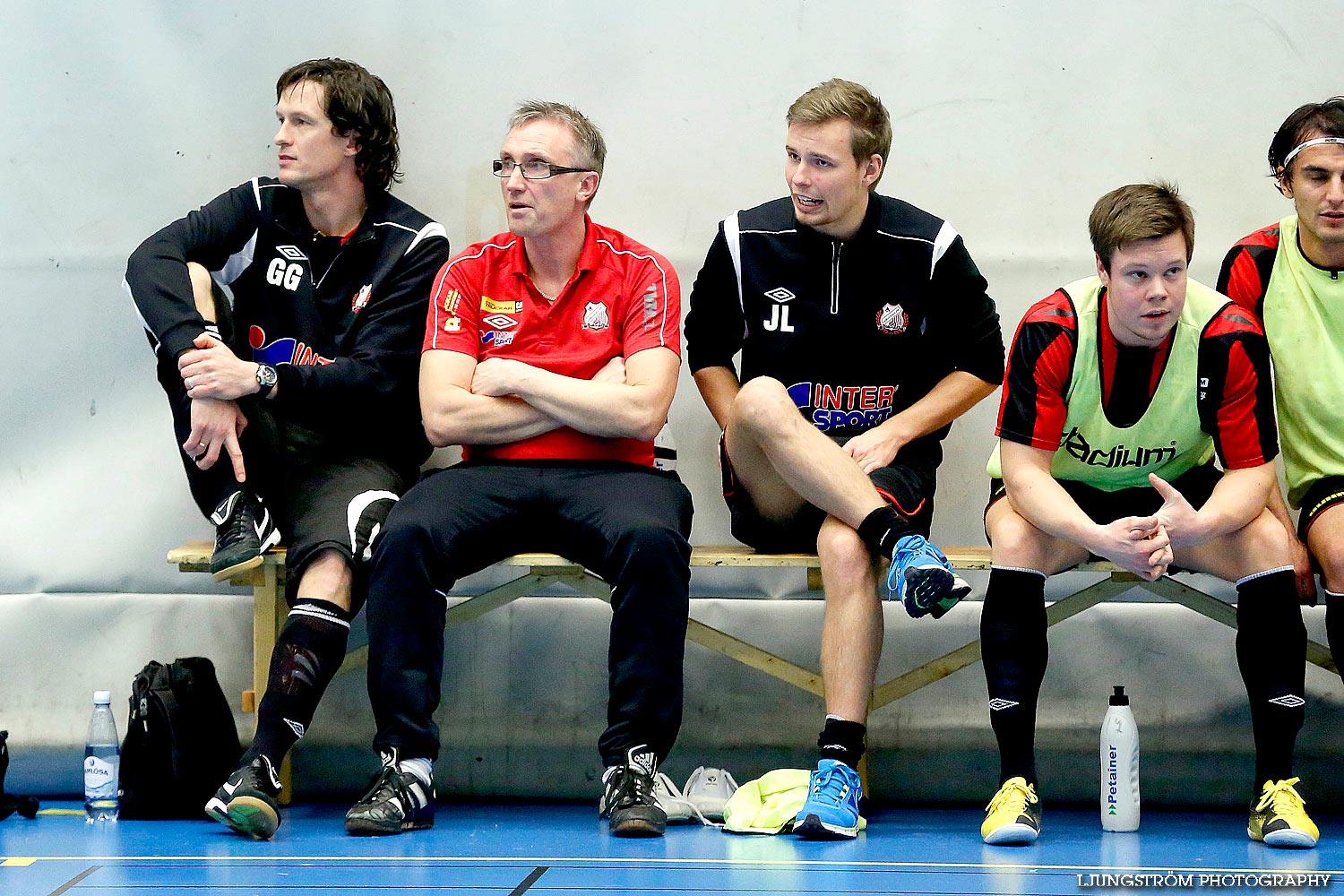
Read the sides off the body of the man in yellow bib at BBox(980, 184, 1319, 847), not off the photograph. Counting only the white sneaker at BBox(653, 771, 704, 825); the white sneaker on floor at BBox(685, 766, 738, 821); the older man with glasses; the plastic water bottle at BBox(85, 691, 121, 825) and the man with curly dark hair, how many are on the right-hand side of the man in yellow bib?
5

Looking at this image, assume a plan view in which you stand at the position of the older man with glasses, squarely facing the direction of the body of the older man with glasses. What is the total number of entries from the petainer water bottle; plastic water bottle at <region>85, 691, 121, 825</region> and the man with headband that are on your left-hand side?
2

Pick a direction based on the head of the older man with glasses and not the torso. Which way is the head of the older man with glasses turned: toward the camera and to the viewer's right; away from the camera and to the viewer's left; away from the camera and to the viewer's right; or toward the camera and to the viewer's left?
toward the camera and to the viewer's left

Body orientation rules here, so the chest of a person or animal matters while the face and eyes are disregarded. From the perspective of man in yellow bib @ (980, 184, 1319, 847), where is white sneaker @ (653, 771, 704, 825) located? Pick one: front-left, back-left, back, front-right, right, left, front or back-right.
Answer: right

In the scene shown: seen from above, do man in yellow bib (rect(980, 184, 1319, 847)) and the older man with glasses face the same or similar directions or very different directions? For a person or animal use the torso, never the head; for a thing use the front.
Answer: same or similar directions

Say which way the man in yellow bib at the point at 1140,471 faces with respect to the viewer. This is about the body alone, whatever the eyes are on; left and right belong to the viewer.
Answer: facing the viewer

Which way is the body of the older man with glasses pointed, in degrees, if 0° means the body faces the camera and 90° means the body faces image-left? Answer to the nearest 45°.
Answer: approximately 0°

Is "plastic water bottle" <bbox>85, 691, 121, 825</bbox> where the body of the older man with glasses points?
no

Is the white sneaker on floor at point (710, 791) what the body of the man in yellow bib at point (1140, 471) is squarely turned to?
no

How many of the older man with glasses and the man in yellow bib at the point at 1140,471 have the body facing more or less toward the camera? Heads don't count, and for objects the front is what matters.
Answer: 2

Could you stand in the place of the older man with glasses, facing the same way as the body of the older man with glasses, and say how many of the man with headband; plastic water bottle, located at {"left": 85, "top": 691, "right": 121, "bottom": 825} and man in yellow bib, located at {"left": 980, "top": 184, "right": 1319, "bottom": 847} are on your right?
1

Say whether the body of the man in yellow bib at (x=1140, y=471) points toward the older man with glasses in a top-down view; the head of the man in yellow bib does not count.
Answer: no
